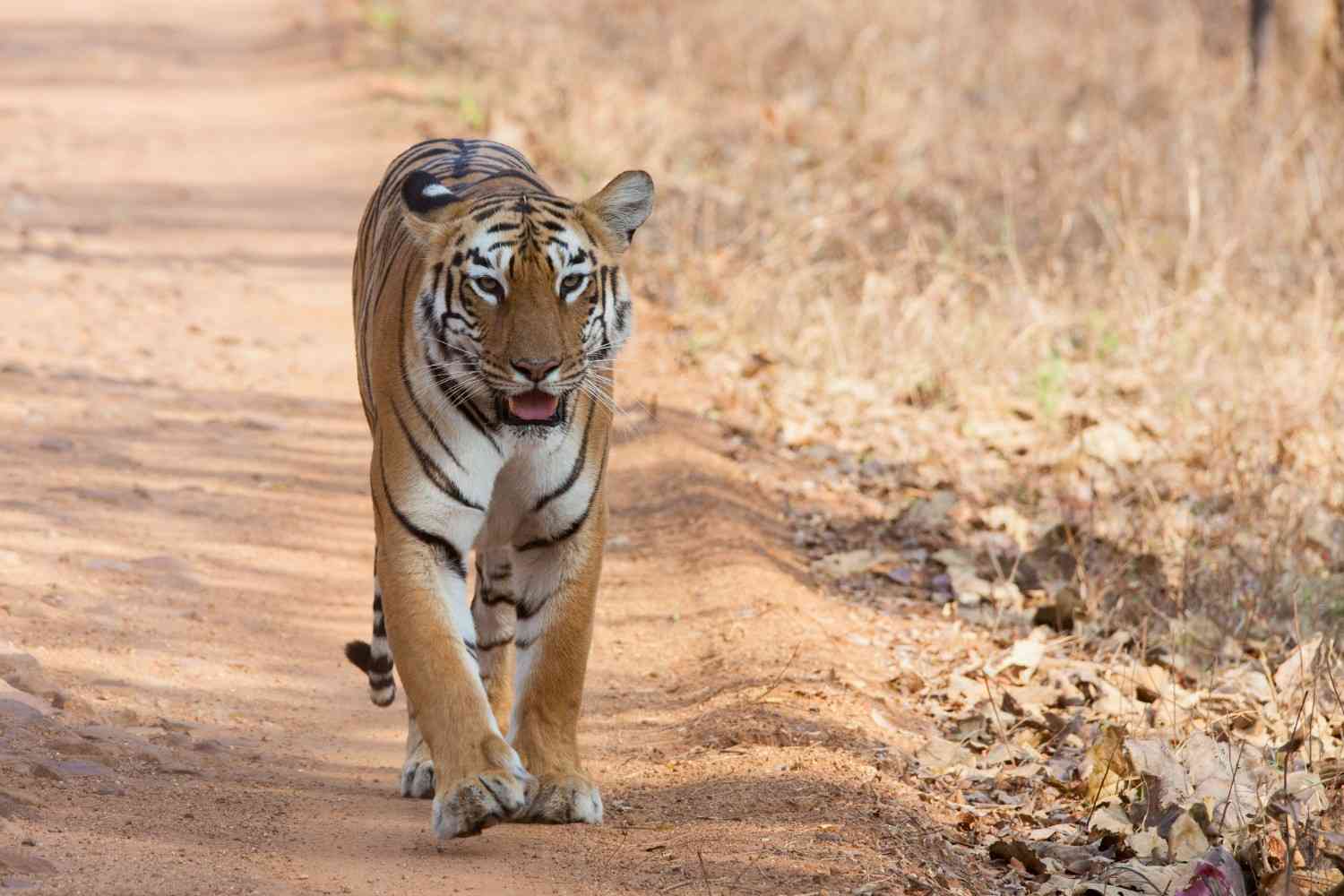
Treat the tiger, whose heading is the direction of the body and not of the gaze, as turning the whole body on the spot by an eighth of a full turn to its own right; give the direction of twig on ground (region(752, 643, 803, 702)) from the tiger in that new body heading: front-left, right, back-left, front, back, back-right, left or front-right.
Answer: back

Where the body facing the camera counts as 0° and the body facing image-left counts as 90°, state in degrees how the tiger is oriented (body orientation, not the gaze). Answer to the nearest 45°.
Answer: approximately 0°

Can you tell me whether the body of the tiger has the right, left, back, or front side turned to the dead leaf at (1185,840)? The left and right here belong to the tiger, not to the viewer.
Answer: left

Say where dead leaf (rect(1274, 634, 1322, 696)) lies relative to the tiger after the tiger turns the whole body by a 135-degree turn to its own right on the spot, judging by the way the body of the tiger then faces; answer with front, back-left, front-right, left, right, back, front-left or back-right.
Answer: back-right

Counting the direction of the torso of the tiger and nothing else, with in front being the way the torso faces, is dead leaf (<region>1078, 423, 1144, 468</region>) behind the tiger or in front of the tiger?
behind

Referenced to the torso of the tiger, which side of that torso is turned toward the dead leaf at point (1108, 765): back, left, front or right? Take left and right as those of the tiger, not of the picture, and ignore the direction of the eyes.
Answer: left

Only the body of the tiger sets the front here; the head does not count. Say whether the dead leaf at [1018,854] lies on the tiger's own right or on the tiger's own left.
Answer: on the tiger's own left

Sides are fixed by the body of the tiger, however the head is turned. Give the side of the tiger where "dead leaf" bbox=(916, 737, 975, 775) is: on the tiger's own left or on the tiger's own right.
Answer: on the tiger's own left

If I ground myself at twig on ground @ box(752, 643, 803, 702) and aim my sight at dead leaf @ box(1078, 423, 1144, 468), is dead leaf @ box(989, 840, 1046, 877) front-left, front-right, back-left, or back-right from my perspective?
back-right
